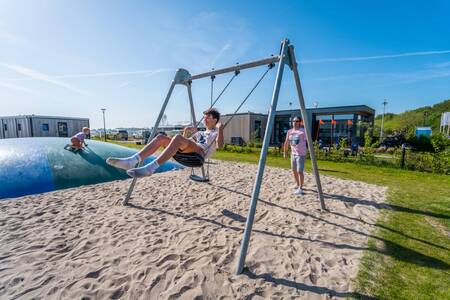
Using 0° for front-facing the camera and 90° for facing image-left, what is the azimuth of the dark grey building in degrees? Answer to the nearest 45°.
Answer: approximately 0°

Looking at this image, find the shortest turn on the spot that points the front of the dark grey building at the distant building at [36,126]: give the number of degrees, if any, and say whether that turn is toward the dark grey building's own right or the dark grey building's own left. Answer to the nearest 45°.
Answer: approximately 90° to the dark grey building's own right

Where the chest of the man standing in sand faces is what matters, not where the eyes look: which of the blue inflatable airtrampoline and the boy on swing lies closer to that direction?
the boy on swing

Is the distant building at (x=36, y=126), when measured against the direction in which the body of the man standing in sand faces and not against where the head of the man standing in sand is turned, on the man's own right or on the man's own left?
on the man's own right

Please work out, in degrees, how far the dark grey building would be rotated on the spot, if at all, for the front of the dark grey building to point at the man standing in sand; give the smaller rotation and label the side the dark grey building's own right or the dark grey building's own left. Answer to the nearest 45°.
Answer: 0° — it already faces them

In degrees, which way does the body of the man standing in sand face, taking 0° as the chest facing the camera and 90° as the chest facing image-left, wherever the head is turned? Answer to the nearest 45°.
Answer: approximately 0°

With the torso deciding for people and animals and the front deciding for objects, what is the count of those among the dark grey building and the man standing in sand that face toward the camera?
2

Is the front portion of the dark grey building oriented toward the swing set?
yes

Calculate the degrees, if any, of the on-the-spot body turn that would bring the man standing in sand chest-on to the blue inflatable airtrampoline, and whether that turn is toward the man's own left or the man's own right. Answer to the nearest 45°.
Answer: approximately 90° to the man's own right
